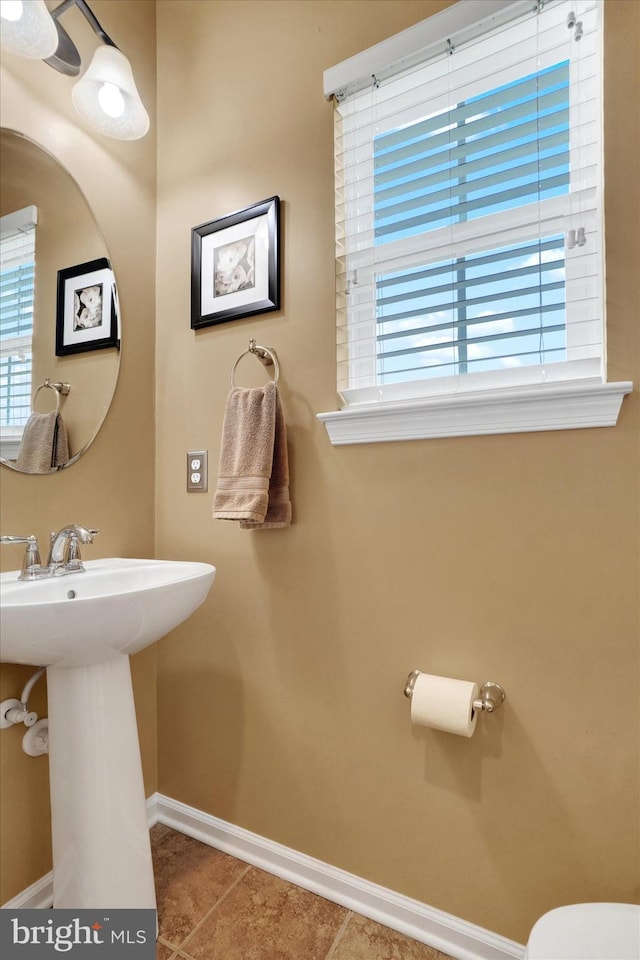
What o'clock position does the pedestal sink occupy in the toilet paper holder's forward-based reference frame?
The pedestal sink is roughly at 1 o'clock from the toilet paper holder.

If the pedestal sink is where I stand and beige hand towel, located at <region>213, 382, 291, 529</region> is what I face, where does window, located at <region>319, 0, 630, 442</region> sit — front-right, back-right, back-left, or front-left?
front-right

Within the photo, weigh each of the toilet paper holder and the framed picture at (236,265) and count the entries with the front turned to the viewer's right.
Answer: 0

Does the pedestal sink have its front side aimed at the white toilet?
yes

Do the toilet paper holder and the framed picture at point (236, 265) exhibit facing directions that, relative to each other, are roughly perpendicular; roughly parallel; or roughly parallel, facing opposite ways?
roughly parallel

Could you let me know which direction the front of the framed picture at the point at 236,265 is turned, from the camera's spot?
facing the viewer and to the left of the viewer

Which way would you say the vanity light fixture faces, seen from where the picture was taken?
facing the viewer and to the right of the viewer

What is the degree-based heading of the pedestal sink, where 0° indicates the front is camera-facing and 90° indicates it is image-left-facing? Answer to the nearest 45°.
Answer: approximately 315°

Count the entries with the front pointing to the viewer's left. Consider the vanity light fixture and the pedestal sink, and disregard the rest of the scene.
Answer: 0

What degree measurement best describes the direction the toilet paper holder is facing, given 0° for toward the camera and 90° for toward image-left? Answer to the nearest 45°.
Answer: approximately 45°
